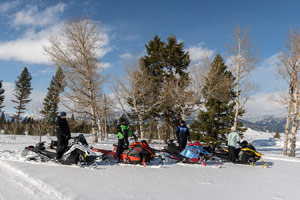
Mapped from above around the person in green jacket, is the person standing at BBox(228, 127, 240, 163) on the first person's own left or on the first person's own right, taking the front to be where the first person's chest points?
on the first person's own left

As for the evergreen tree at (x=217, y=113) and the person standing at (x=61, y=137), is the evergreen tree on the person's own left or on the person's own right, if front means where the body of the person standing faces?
on the person's own left

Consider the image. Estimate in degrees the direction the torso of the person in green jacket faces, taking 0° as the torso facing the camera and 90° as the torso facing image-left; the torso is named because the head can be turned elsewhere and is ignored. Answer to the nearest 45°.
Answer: approximately 315°

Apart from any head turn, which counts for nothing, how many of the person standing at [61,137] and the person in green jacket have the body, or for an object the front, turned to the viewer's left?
0

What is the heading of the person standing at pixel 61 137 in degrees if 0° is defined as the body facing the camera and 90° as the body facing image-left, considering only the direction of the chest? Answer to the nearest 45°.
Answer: approximately 315°

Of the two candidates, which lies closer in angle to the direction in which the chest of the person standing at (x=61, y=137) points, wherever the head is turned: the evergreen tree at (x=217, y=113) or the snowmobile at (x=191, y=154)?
the snowmobile

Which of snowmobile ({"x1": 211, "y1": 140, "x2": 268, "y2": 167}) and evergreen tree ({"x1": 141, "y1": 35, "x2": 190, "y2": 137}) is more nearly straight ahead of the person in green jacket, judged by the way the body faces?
the snowmobile

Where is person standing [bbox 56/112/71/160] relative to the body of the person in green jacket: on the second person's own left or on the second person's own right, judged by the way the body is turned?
on the second person's own right
